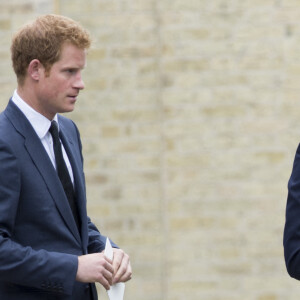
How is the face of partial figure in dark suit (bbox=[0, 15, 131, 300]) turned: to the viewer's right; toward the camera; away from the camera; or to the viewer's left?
to the viewer's right

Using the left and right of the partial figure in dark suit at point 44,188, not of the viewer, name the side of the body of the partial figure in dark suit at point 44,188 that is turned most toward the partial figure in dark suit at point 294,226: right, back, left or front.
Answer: front

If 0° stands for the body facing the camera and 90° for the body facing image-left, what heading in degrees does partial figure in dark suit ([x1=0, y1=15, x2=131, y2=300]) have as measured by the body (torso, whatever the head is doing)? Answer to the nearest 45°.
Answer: approximately 315°
